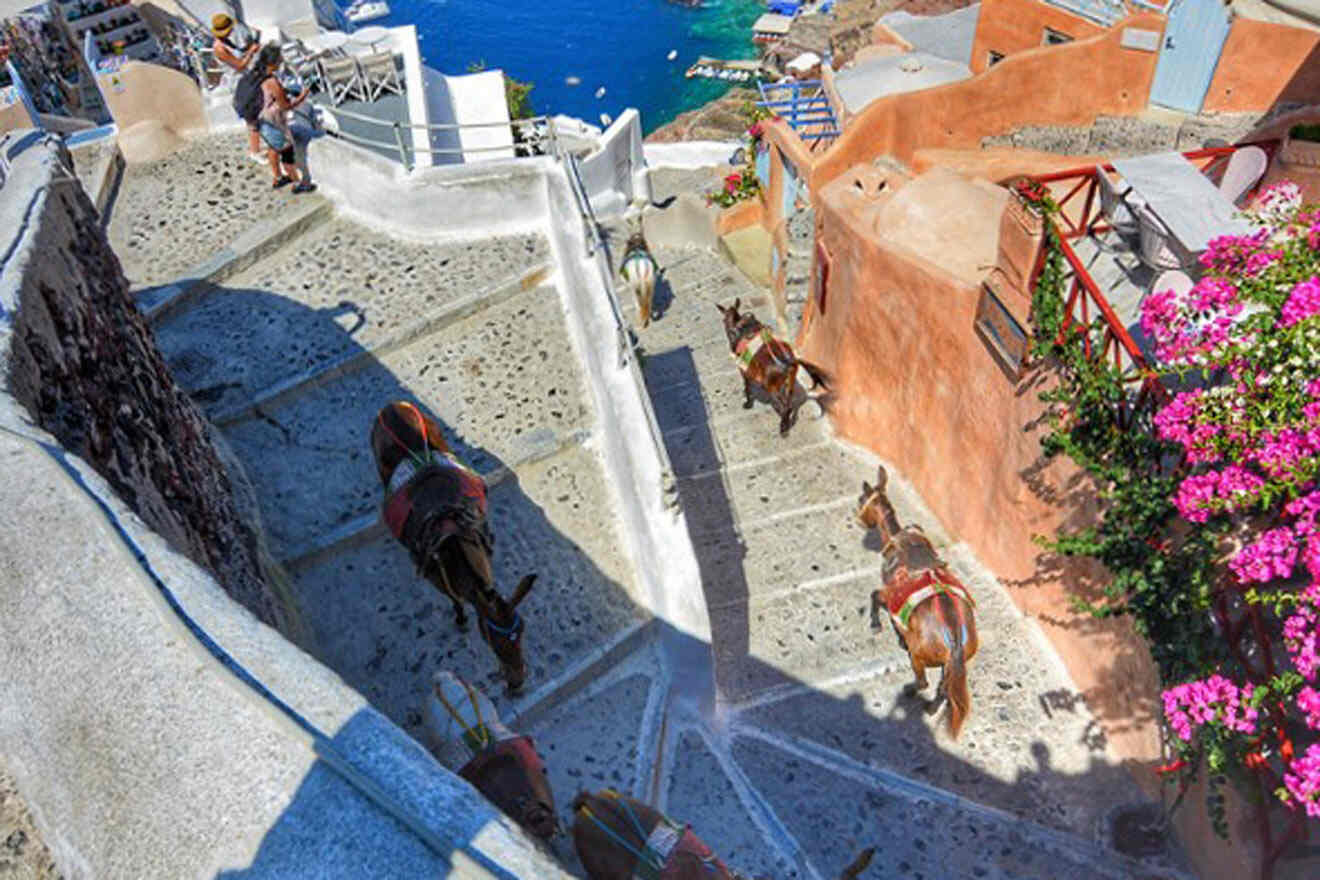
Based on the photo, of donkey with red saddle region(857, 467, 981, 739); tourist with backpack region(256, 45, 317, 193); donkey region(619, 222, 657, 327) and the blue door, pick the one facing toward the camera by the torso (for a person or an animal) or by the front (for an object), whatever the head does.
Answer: the blue door

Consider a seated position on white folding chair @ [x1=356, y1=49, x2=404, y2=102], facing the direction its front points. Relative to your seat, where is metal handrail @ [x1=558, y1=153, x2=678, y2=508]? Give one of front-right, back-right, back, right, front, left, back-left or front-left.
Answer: back

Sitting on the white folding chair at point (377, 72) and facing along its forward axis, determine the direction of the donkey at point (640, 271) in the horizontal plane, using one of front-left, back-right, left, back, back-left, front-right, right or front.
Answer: back-right

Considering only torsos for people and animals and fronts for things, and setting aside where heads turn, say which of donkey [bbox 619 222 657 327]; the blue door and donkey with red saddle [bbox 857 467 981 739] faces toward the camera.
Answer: the blue door

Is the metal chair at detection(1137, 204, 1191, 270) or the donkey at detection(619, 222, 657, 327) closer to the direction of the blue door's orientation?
the metal chair

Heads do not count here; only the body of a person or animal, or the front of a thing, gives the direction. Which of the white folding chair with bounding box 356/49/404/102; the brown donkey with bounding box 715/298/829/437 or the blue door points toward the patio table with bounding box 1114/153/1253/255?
the blue door

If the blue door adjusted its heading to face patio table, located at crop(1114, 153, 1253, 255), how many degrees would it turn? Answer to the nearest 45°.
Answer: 0° — it already faces it

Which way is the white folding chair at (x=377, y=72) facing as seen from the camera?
away from the camera

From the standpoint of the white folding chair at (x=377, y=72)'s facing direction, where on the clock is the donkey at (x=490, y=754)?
The donkey is roughly at 6 o'clock from the white folding chair.

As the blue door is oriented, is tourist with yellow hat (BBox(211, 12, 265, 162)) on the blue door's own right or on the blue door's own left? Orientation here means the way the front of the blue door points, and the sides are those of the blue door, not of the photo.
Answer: on the blue door's own right

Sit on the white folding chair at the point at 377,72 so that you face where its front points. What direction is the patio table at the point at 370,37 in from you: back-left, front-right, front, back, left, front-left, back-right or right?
front

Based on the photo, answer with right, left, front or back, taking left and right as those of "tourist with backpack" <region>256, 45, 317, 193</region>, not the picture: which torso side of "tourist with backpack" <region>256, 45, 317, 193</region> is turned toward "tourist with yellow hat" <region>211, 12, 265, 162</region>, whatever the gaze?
left

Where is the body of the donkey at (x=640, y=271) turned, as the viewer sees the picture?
away from the camera

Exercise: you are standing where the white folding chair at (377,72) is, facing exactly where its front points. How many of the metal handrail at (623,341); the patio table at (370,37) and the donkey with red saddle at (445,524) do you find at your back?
2

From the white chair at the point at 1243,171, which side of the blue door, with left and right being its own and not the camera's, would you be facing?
front

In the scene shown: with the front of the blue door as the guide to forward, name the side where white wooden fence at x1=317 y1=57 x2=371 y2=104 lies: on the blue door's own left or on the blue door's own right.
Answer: on the blue door's own right
